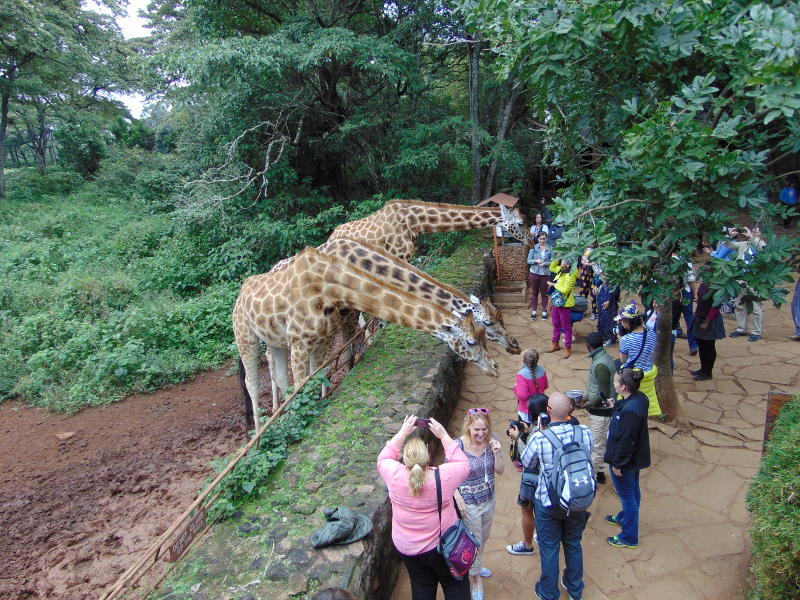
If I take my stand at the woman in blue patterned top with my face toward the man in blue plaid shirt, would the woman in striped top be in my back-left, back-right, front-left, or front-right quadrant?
front-left

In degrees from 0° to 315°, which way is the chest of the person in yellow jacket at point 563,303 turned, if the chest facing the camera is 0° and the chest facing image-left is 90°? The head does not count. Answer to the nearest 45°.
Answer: approximately 45°

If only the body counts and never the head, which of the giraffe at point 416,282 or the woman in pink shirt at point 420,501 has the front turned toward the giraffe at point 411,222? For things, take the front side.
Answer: the woman in pink shirt

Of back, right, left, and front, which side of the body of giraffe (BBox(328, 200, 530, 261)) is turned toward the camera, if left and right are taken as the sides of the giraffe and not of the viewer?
right

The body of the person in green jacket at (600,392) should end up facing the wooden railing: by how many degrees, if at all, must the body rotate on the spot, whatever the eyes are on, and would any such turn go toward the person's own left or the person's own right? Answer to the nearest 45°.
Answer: approximately 45° to the person's own left

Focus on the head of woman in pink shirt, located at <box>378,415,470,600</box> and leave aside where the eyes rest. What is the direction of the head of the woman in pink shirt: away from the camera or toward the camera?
away from the camera

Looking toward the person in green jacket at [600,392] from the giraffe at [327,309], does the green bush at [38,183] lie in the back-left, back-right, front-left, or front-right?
back-left

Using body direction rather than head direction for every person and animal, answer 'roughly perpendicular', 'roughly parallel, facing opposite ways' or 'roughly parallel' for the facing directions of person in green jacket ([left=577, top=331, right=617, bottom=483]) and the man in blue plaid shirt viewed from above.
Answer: roughly perpendicular

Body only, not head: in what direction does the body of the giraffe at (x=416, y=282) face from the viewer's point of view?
to the viewer's right

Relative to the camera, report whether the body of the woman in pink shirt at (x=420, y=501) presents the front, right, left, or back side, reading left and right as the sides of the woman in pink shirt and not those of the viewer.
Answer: back

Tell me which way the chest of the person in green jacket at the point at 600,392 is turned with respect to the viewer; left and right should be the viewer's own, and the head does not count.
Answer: facing to the left of the viewer

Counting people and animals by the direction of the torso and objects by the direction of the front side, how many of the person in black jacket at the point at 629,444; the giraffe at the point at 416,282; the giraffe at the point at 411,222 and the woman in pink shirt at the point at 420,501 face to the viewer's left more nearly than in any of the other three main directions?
1

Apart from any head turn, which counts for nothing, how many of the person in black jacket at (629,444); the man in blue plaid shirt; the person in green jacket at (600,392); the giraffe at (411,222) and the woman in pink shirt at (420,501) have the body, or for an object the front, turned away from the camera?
2

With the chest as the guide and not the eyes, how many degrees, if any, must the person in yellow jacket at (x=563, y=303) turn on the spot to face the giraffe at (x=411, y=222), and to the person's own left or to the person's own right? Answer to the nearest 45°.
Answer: approximately 45° to the person's own right

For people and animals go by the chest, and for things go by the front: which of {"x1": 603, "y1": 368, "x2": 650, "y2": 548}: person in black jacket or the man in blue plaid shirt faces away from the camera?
the man in blue plaid shirt
